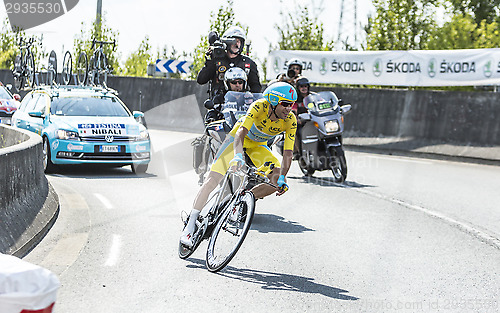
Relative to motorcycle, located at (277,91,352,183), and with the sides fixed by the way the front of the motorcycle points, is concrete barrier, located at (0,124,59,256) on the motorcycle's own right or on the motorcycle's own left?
on the motorcycle's own right

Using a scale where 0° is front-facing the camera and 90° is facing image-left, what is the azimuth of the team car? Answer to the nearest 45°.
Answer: approximately 315°

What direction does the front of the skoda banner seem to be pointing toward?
toward the camera

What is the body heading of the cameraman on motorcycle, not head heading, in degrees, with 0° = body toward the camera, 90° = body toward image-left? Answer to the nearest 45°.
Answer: approximately 0°

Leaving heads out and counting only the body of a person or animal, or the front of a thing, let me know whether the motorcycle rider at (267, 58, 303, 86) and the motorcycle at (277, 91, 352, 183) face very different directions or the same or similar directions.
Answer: same or similar directions

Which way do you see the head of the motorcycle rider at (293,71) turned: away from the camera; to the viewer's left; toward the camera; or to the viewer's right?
toward the camera

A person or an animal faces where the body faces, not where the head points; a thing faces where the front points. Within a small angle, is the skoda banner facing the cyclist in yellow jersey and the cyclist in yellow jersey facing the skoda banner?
no

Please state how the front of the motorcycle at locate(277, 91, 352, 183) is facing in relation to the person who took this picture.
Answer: facing the viewer and to the right of the viewer

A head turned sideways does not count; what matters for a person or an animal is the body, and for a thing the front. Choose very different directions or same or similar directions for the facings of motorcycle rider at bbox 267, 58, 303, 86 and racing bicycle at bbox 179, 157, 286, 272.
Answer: same or similar directions

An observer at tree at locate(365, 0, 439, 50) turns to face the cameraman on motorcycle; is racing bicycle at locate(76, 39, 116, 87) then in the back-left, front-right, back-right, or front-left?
front-right

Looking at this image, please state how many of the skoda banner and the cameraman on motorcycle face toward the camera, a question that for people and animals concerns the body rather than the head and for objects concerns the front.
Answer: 2

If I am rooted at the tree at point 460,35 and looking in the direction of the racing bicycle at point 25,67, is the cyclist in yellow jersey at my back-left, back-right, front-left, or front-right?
front-left

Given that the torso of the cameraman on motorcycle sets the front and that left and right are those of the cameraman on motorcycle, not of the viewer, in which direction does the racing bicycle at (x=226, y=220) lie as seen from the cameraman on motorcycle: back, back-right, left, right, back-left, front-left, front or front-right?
front

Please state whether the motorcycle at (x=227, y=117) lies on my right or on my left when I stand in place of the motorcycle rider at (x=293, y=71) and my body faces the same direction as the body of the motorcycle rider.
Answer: on my right

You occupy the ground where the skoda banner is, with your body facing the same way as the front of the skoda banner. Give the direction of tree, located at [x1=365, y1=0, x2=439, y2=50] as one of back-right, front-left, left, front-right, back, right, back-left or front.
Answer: back
